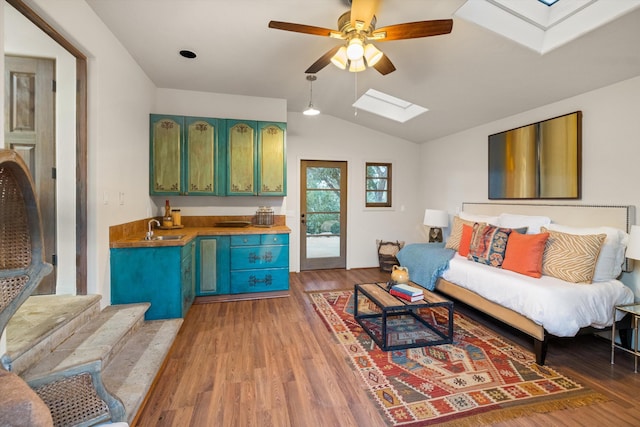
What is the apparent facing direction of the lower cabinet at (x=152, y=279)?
to the viewer's right

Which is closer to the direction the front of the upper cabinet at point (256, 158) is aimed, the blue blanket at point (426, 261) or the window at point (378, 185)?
the blue blanket

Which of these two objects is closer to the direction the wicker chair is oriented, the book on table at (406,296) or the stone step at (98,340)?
the book on table

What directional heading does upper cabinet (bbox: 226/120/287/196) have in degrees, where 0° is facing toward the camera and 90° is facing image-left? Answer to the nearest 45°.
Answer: approximately 0°

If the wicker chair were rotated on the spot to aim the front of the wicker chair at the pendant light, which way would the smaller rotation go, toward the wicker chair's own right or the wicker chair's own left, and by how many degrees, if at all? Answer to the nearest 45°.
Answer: approximately 90° to the wicker chair's own left

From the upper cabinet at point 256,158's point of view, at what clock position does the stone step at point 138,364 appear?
The stone step is roughly at 1 o'clock from the upper cabinet.

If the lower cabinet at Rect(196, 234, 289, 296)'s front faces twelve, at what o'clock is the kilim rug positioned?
The kilim rug is roughly at 11 o'clock from the lower cabinet.
